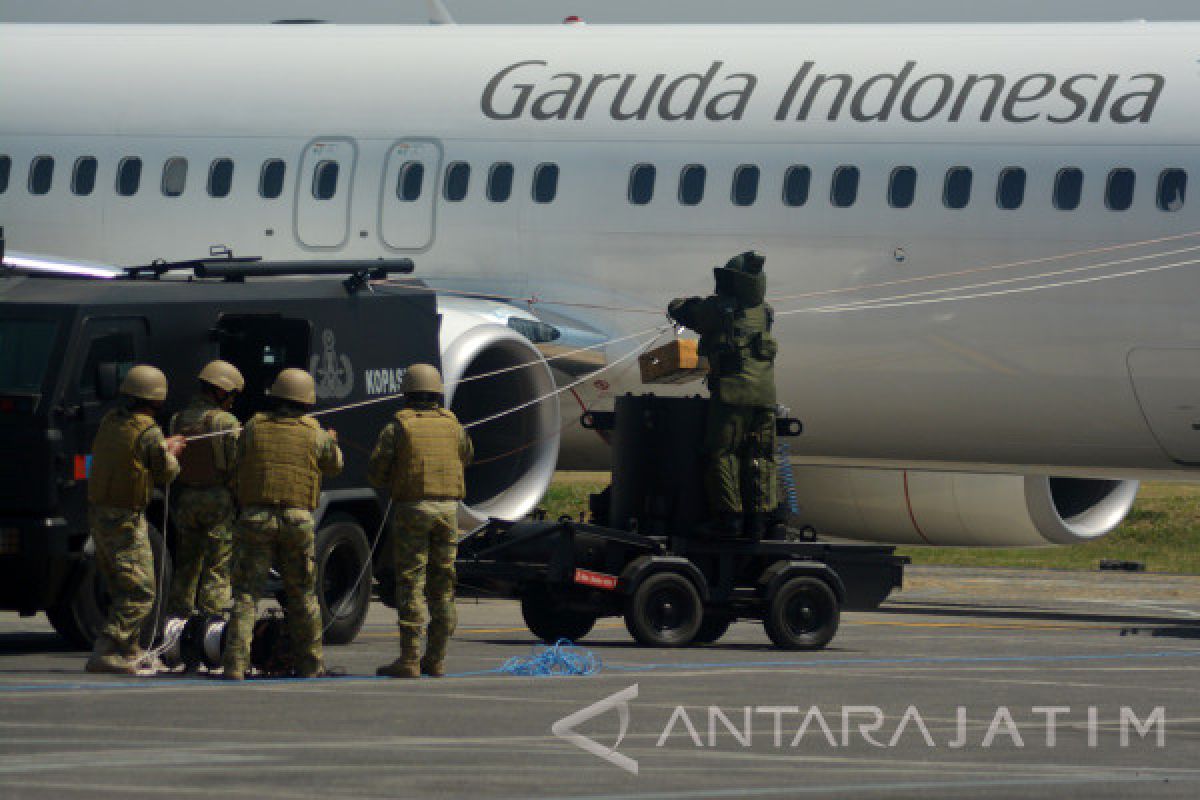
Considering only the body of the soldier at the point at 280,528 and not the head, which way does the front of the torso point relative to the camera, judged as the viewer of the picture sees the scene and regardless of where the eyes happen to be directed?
away from the camera

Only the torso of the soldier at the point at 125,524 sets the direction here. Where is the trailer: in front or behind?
in front

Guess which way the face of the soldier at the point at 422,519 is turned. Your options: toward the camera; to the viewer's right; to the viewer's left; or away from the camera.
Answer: away from the camera

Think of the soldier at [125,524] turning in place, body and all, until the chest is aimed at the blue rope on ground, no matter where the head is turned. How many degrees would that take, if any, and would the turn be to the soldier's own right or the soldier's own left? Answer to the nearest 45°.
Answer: approximately 45° to the soldier's own right

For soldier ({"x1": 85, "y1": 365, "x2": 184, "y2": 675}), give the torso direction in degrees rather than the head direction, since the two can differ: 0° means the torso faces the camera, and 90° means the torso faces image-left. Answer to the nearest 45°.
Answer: approximately 225°

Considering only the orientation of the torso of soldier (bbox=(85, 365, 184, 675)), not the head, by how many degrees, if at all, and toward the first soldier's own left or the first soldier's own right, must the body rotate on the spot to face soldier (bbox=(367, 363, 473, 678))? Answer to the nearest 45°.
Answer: approximately 45° to the first soldier's own right
